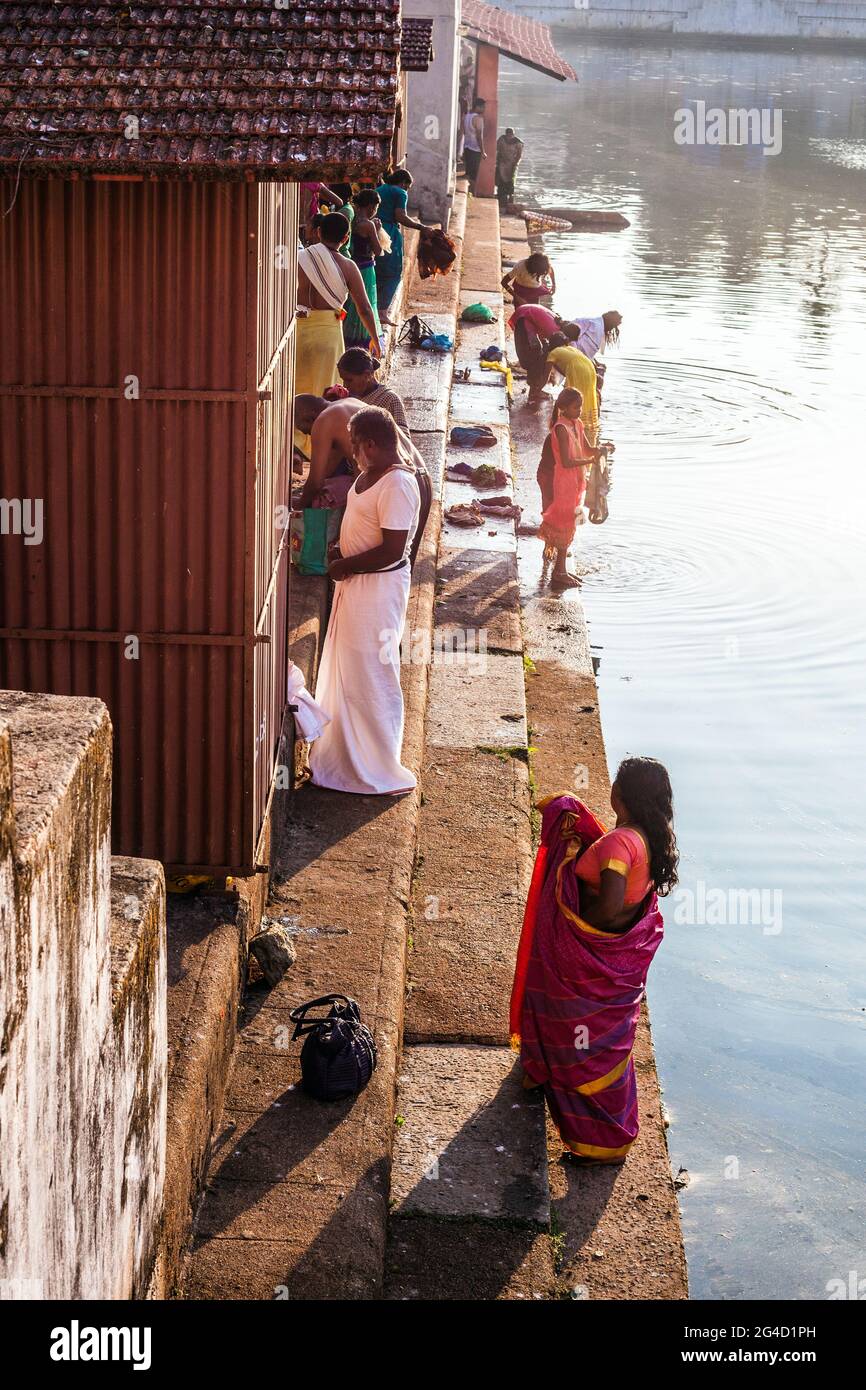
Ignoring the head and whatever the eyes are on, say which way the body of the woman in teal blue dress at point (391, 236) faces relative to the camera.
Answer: to the viewer's right

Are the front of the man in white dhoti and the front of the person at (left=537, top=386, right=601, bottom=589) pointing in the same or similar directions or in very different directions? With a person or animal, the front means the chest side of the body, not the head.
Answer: very different directions

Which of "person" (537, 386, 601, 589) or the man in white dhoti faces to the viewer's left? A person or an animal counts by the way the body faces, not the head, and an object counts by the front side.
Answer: the man in white dhoti

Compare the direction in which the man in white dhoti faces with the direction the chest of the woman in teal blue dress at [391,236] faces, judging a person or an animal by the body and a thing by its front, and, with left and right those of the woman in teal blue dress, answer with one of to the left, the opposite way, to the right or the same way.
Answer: the opposite way

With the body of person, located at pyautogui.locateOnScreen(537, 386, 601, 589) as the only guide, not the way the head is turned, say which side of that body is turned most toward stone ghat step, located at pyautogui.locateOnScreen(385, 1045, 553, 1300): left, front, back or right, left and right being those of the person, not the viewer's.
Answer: right

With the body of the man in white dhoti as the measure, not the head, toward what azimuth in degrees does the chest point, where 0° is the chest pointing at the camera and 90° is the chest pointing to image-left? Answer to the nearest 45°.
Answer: approximately 90°

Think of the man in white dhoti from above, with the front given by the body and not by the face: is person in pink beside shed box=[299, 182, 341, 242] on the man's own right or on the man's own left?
on the man's own right

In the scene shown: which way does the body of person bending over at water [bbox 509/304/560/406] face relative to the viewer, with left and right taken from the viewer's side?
facing to the right of the viewer

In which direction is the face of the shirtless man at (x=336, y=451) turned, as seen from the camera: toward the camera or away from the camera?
away from the camera

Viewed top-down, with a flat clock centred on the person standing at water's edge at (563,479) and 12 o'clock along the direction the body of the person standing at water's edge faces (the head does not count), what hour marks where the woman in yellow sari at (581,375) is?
The woman in yellow sari is roughly at 9 o'clock from the person standing at water's edge.

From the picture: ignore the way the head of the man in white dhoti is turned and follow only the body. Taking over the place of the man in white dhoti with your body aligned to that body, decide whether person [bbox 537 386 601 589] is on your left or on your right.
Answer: on your right

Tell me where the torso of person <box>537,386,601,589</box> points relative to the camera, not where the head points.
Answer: to the viewer's right

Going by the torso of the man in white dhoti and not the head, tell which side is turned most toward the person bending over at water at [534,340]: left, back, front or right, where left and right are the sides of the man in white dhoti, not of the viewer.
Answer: right
